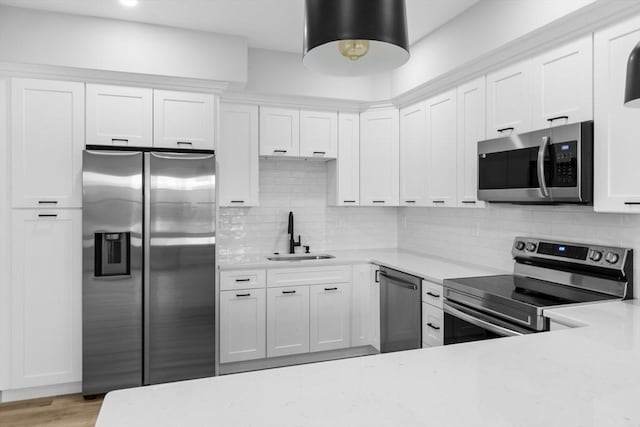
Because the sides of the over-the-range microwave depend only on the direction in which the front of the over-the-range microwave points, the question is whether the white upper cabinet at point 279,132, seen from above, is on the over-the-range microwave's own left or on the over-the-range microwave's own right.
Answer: on the over-the-range microwave's own right

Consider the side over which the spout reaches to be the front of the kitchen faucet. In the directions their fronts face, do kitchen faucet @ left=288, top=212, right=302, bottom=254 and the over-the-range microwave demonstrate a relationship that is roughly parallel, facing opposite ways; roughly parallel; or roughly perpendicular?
roughly perpendicular

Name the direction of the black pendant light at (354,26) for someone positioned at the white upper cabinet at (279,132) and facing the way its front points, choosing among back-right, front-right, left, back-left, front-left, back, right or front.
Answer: front

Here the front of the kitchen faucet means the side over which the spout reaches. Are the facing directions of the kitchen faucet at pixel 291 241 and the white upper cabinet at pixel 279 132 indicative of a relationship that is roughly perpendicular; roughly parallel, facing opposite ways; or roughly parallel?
roughly parallel

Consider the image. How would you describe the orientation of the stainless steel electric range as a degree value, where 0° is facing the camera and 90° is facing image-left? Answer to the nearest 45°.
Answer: approximately 45°

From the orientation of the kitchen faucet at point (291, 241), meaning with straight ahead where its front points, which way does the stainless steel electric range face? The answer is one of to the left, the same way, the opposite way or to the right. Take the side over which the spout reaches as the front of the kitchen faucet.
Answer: to the right

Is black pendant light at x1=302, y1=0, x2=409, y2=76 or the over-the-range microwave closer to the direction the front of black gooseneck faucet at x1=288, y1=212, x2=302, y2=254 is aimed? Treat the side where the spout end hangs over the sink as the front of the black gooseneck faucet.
the black pendant light

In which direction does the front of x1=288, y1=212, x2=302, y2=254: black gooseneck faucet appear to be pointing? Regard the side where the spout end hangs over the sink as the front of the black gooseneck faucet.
toward the camera

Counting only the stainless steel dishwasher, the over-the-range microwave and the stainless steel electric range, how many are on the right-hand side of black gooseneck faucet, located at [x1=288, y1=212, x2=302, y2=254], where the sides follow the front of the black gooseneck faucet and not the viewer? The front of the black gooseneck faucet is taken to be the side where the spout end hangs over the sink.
0

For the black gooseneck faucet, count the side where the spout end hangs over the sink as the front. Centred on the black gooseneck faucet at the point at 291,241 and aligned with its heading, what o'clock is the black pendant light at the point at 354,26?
The black pendant light is roughly at 12 o'clock from the black gooseneck faucet.

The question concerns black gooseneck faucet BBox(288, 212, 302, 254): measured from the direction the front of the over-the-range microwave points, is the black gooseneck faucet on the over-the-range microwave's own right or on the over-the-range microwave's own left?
on the over-the-range microwave's own right

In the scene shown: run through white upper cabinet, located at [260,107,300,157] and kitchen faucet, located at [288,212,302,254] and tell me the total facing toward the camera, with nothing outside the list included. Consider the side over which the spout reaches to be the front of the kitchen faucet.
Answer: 2

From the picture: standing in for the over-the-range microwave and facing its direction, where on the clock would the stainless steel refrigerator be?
The stainless steel refrigerator is roughly at 1 o'clock from the over-the-range microwave.
